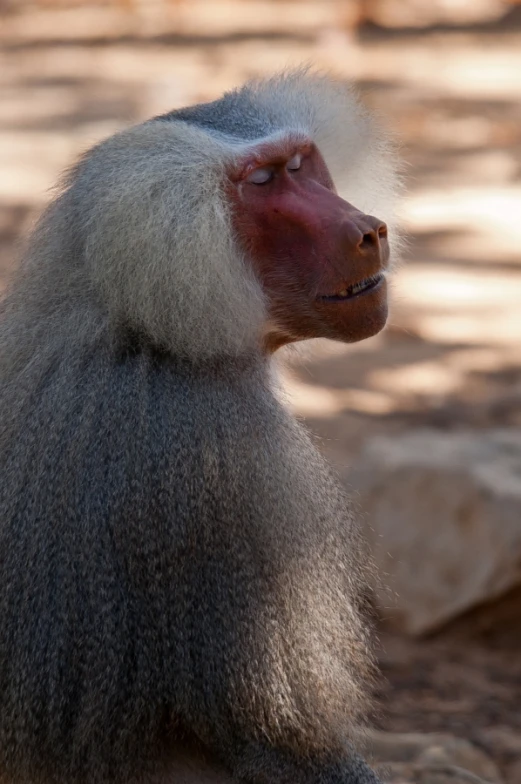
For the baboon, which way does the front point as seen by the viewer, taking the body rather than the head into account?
to the viewer's right

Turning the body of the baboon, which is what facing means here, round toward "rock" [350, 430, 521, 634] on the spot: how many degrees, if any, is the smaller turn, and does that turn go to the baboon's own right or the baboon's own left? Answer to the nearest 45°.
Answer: approximately 45° to the baboon's own left
